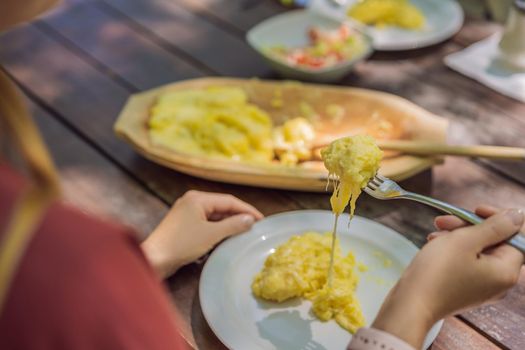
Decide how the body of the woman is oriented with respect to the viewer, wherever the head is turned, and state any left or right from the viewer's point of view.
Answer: facing away from the viewer and to the right of the viewer

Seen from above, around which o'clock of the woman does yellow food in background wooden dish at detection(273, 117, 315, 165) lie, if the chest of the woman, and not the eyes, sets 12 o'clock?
The yellow food in background wooden dish is roughly at 11 o'clock from the woman.
